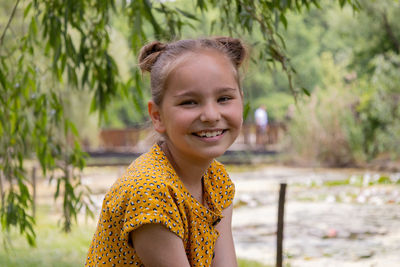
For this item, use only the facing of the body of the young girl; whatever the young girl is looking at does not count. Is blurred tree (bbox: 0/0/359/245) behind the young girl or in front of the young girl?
behind
